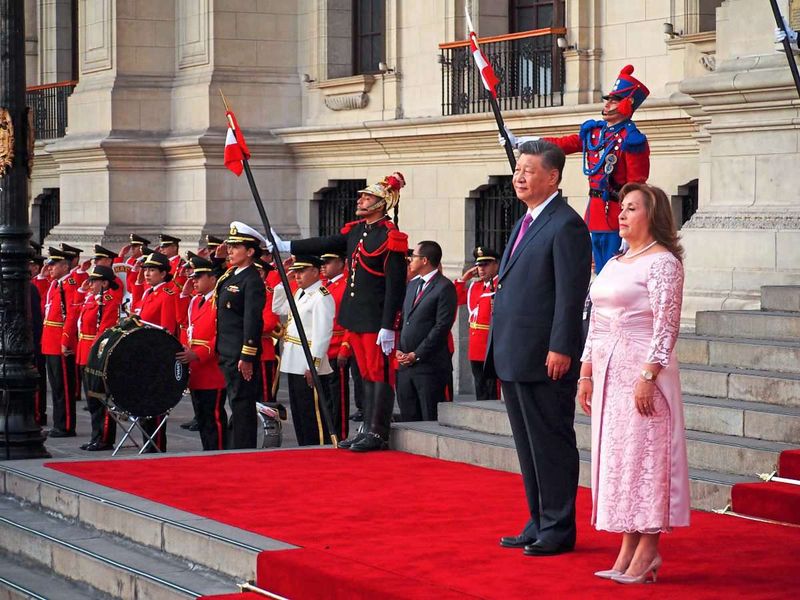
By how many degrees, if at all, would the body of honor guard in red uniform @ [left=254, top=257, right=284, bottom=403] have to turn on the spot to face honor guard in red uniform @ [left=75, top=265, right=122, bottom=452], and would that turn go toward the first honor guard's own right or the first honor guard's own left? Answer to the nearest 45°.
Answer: approximately 90° to the first honor guard's own right

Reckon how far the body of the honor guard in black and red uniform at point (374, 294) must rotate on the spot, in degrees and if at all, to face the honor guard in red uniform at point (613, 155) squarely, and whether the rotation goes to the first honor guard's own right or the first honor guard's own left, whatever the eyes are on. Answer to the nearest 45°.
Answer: approximately 135° to the first honor guard's own left

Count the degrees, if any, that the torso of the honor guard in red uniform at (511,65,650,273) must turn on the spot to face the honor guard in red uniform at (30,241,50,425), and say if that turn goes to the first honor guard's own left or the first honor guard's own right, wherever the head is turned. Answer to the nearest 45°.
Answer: approximately 90° to the first honor guard's own right

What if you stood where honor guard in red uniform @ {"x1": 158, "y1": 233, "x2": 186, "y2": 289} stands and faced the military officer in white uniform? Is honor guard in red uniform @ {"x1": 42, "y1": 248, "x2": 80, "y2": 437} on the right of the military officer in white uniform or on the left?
right

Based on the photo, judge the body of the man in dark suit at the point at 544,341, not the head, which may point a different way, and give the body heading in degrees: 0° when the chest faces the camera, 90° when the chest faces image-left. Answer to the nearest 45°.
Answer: approximately 45°
